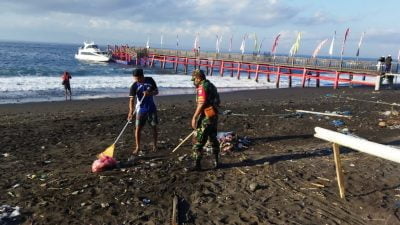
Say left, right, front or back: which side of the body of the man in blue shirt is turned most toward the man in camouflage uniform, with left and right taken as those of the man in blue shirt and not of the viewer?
left

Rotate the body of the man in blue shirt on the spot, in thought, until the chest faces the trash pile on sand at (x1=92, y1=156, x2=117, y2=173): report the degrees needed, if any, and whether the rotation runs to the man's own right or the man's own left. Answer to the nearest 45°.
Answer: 0° — they already face it

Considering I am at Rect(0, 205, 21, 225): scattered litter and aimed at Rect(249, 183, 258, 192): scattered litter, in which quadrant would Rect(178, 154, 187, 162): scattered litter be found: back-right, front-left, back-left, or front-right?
front-left

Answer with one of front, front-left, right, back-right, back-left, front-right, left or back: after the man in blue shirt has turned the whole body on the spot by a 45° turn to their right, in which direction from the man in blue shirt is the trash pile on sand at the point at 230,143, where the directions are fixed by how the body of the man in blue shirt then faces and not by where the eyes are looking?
back

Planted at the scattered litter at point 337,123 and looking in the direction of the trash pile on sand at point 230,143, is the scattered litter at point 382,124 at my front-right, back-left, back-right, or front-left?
back-left

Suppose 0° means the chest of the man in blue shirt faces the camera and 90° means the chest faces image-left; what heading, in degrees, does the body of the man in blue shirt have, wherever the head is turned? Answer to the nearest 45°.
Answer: approximately 45°

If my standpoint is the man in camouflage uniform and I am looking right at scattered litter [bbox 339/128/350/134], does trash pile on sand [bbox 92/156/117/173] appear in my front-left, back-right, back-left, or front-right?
back-left

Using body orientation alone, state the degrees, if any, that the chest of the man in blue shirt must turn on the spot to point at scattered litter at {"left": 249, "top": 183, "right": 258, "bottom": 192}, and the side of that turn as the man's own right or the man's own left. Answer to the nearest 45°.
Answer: approximately 90° to the man's own left

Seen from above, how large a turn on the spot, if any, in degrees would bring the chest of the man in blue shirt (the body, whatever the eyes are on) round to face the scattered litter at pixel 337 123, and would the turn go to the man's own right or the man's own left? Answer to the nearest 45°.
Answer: approximately 180°

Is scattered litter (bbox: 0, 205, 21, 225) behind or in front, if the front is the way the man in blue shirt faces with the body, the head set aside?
in front
